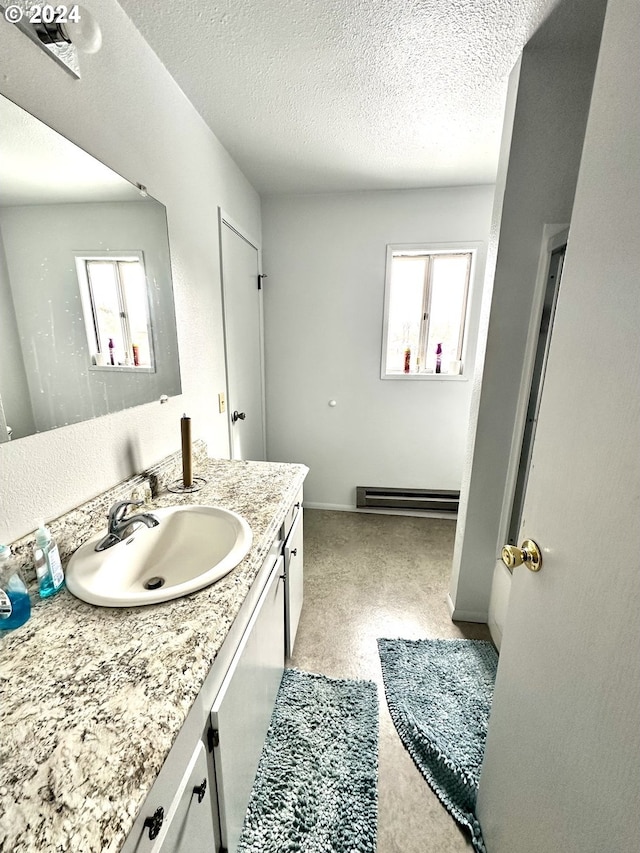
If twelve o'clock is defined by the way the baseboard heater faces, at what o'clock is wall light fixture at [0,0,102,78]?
The wall light fixture is roughly at 1 o'clock from the baseboard heater.

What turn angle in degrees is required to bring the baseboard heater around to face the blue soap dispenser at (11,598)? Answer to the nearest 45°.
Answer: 0° — it already faces it

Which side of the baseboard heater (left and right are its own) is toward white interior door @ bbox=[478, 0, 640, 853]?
front

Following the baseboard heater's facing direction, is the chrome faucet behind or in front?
in front

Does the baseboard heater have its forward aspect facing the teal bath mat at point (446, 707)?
yes

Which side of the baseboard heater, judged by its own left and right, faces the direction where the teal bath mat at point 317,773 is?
front

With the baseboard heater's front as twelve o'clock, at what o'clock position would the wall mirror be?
The wall mirror is roughly at 1 o'clock from the baseboard heater.

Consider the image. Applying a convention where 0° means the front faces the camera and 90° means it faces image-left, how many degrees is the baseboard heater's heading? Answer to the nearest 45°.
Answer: approximately 0°
